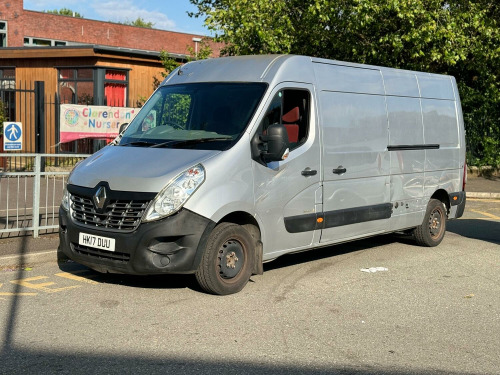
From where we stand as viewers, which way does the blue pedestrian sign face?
facing the viewer

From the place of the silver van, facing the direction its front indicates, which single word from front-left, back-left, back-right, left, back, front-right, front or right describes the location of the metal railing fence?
right

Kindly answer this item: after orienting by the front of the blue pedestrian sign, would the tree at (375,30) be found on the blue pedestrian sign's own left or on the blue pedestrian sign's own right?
on the blue pedestrian sign's own left

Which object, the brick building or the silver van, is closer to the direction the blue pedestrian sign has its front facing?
the silver van

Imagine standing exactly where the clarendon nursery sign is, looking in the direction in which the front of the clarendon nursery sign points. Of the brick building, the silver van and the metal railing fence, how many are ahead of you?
2

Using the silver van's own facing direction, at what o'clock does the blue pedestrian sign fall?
The blue pedestrian sign is roughly at 3 o'clock from the silver van.

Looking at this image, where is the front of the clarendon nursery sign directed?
toward the camera

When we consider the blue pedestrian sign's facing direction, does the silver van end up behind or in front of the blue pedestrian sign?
in front

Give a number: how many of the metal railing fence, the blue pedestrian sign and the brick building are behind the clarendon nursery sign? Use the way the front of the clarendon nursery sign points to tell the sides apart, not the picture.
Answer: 1

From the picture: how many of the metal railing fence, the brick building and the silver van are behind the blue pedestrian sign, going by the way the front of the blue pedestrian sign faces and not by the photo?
1

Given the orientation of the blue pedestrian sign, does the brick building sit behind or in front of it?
behind
